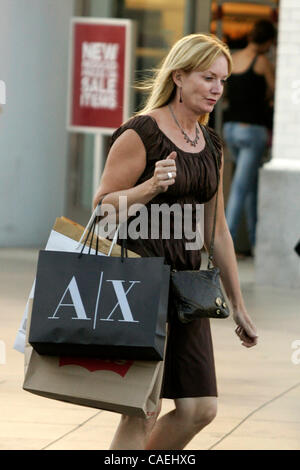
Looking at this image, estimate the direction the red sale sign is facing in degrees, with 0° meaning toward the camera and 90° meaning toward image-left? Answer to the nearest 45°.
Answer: approximately 0°

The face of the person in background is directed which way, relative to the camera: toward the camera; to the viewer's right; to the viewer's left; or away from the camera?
away from the camera

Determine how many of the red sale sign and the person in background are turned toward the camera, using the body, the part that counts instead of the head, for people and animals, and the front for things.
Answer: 1

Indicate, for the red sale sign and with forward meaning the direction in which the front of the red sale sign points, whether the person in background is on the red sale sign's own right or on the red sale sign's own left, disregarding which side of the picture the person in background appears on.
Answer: on the red sale sign's own left

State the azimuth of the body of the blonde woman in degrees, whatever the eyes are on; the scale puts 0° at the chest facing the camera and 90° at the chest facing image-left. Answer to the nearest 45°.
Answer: approximately 315°

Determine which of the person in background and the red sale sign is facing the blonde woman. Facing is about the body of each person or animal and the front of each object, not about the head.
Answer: the red sale sign

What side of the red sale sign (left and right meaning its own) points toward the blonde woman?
front

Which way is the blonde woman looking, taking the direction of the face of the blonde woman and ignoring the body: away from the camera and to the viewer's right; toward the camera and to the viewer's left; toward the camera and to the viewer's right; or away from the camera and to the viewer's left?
toward the camera and to the viewer's right
